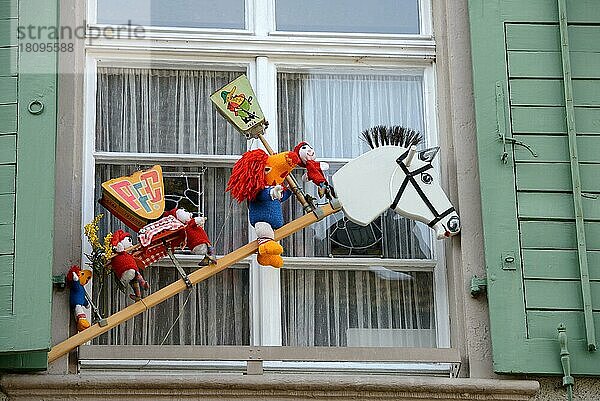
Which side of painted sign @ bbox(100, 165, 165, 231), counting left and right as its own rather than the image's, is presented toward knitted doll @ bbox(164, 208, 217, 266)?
left

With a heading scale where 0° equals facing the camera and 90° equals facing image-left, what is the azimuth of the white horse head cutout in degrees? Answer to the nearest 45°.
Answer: approximately 270°

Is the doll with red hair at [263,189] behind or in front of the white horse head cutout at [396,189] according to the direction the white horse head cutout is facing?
behind
